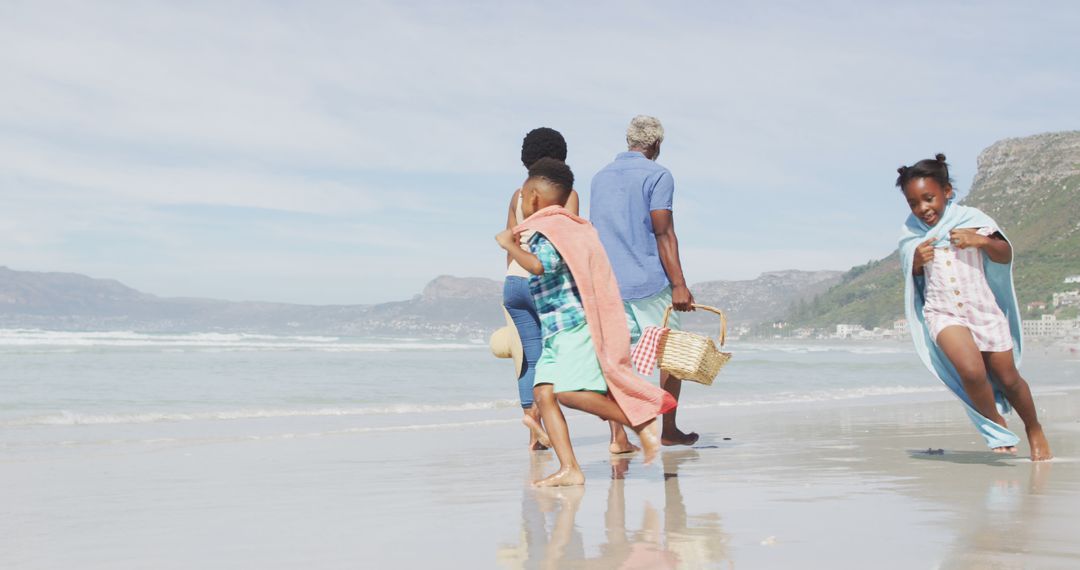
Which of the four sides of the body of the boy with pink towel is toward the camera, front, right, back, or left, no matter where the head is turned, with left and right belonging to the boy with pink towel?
left

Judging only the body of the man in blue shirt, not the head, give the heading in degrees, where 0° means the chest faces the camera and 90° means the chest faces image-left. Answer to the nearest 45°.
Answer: approximately 225°

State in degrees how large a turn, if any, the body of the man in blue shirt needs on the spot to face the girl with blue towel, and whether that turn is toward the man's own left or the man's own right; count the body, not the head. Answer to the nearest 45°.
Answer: approximately 45° to the man's own right

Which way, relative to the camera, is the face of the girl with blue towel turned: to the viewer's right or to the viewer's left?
to the viewer's left

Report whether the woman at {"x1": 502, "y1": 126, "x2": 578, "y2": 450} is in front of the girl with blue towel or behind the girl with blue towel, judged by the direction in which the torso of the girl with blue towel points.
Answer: in front

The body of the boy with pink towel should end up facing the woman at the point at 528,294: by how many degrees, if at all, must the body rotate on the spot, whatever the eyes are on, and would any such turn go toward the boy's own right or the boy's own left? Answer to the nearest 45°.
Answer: approximately 90° to the boy's own right

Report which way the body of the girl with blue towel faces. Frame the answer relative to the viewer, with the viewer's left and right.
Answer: facing the viewer and to the left of the viewer

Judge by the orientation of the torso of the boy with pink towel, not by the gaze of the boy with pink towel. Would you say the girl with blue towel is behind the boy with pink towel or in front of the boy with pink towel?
behind

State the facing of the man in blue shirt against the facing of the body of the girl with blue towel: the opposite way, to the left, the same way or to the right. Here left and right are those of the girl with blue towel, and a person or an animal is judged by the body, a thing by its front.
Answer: the opposite way

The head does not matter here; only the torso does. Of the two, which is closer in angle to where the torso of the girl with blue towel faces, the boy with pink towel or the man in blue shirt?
the boy with pink towel

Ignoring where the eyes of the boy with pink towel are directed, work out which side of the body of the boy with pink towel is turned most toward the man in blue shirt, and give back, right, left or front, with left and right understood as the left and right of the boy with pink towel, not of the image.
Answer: right
